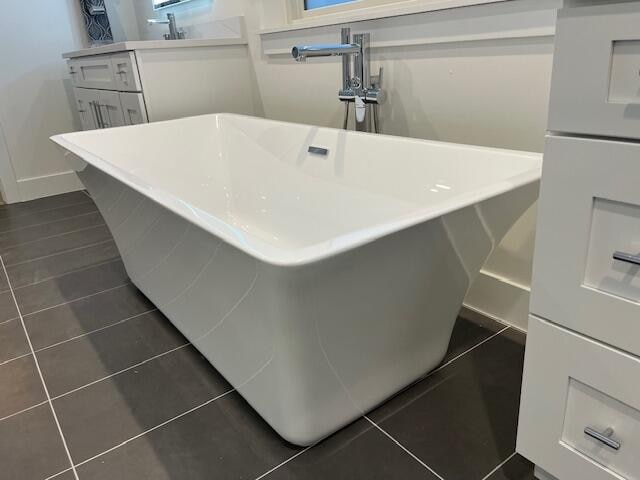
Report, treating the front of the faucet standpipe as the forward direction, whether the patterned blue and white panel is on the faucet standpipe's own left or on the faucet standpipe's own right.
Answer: on the faucet standpipe's own right

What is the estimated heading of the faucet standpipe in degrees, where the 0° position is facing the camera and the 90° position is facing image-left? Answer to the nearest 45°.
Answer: approximately 45°

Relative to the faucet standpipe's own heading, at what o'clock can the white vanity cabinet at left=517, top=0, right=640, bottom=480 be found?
The white vanity cabinet is roughly at 10 o'clock from the faucet standpipe.
